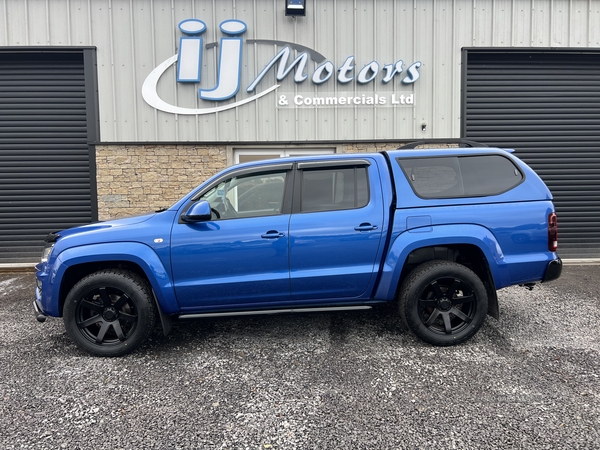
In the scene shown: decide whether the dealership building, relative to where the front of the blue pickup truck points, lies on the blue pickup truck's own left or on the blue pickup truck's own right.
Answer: on the blue pickup truck's own right

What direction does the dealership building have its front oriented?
toward the camera

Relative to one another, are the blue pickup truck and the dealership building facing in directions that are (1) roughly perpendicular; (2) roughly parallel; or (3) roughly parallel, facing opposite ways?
roughly perpendicular

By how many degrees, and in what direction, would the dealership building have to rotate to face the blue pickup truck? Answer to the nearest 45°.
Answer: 0° — it already faces it

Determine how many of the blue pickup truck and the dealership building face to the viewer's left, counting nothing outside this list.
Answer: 1

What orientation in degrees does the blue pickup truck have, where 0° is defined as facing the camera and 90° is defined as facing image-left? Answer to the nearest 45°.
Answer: approximately 90°
